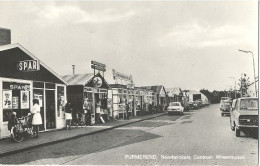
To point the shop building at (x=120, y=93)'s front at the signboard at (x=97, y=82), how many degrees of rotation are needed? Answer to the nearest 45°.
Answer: approximately 45° to its right

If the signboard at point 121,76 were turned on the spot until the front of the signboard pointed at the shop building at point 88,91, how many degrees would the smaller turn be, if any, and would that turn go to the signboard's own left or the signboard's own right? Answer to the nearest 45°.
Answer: approximately 45° to the signboard's own right

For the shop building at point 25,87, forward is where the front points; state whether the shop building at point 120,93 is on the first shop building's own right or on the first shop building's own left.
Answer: on the first shop building's own left

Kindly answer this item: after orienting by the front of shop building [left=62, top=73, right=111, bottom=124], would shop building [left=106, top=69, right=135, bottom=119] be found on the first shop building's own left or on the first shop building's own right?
on the first shop building's own left

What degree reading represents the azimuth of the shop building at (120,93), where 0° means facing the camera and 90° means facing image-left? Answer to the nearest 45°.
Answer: approximately 315°

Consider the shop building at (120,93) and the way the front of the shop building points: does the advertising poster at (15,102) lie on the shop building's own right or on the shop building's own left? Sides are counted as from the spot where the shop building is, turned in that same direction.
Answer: on the shop building's own right

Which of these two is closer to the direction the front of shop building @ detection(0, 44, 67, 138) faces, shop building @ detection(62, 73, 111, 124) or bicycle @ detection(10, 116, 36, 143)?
the bicycle

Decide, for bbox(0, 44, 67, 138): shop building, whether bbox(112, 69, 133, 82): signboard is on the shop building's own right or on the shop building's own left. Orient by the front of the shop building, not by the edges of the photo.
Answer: on the shop building's own left
